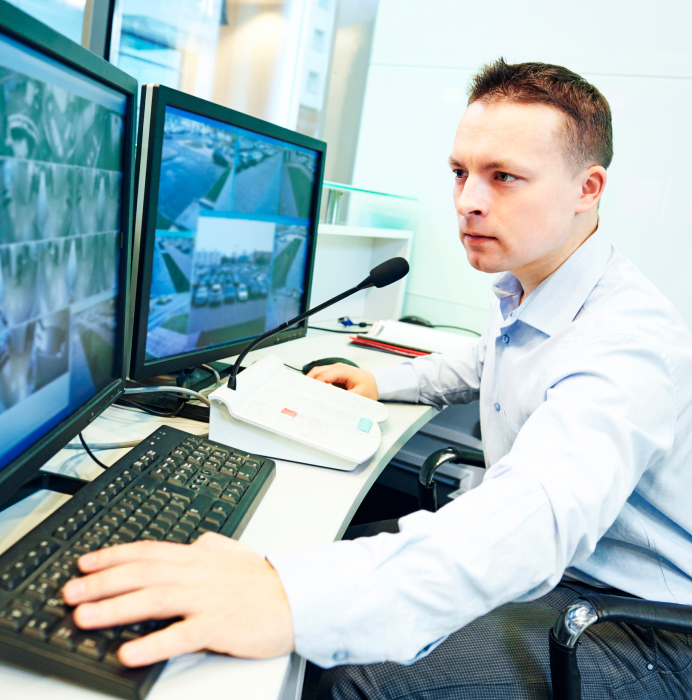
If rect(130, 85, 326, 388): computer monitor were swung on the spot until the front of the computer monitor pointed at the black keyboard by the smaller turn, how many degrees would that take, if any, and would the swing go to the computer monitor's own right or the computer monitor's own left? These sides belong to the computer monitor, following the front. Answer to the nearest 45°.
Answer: approximately 45° to the computer monitor's own right

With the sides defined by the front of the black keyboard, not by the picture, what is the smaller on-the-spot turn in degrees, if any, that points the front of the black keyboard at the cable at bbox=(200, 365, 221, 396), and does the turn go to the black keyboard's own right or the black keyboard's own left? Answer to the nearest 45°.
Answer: approximately 135° to the black keyboard's own left

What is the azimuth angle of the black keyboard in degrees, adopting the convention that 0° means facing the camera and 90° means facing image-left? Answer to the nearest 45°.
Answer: approximately 315°

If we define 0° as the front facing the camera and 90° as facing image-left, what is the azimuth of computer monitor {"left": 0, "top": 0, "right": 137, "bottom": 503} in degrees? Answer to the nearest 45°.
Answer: approximately 315°
